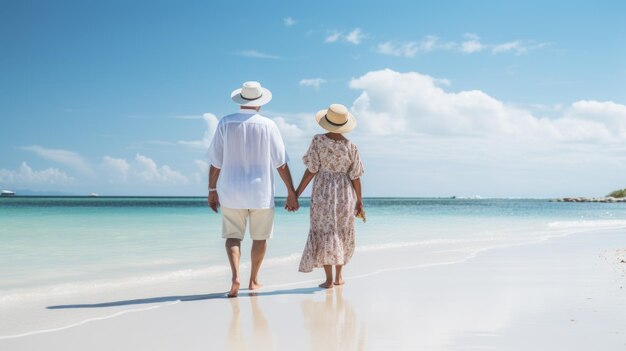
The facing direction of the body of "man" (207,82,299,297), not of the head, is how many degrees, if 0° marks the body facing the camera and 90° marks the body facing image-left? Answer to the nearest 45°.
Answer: approximately 180°

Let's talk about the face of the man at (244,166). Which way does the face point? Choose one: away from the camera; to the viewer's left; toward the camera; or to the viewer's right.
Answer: away from the camera

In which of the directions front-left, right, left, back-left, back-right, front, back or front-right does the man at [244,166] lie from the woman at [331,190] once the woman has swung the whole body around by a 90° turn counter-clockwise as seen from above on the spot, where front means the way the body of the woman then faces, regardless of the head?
front-left

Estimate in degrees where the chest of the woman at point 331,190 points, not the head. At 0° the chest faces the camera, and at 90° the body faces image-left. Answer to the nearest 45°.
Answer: approximately 180°
